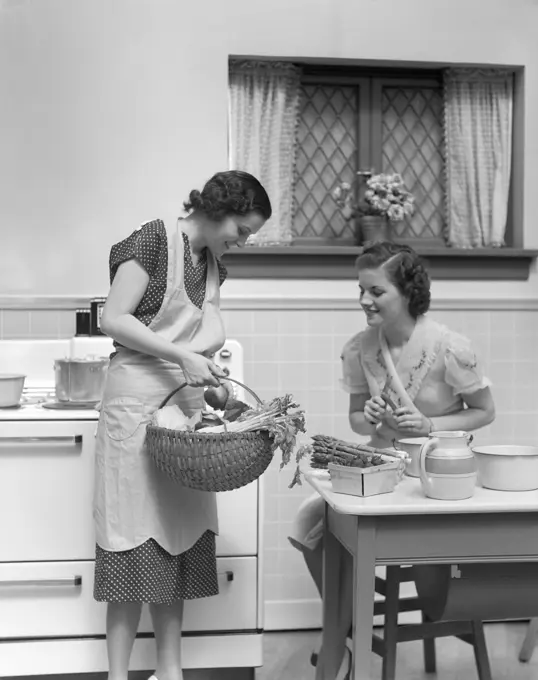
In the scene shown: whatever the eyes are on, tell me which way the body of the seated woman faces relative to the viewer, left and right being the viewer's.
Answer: facing the viewer and to the left of the viewer

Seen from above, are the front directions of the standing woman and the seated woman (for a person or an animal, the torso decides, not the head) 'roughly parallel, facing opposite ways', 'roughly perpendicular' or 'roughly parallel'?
roughly perpendicular

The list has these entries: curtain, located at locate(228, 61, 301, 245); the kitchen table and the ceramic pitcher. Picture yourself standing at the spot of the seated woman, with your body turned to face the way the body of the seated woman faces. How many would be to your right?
1

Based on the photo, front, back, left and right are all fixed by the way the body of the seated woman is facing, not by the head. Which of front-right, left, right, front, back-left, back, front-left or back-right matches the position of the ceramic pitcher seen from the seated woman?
front-left

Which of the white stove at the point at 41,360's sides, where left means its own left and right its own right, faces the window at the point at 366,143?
left

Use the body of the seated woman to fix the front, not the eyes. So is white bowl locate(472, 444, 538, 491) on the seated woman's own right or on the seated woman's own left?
on the seated woman's own left

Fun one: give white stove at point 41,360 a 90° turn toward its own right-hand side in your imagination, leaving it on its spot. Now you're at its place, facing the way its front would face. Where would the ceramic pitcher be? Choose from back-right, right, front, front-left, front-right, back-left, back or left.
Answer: back-left

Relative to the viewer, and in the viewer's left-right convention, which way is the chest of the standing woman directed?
facing the viewer and to the right of the viewer

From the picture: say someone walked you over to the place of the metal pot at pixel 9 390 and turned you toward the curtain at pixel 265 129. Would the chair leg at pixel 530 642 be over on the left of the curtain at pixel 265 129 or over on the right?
right

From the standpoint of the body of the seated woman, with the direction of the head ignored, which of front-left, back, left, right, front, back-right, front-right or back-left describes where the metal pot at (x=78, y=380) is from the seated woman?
front-right

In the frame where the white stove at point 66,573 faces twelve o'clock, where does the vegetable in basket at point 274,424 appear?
The vegetable in basket is roughly at 11 o'clock from the white stove.

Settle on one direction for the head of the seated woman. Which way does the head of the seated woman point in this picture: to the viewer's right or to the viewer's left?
to the viewer's left

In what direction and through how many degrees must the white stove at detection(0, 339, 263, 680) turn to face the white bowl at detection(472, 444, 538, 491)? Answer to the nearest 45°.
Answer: approximately 45° to its left

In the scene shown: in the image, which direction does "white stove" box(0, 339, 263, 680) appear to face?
toward the camera
